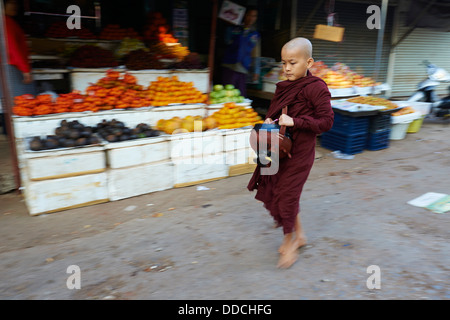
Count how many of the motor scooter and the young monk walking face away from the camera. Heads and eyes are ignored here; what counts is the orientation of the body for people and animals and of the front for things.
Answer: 0

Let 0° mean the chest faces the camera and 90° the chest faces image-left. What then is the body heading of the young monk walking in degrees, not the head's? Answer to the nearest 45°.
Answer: approximately 45°

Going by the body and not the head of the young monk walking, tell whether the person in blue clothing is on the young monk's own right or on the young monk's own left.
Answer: on the young monk's own right

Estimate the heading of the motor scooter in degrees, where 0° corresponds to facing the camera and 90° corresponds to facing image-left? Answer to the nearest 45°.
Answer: approximately 90°

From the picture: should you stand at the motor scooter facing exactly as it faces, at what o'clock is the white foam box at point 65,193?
The white foam box is roughly at 10 o'clock from the motor scooter.

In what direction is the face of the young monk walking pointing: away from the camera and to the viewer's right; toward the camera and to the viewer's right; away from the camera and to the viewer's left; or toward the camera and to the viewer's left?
toward the camera and to the viewer's left

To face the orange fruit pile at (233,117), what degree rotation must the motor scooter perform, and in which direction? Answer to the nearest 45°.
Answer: approximately 45° to its left
